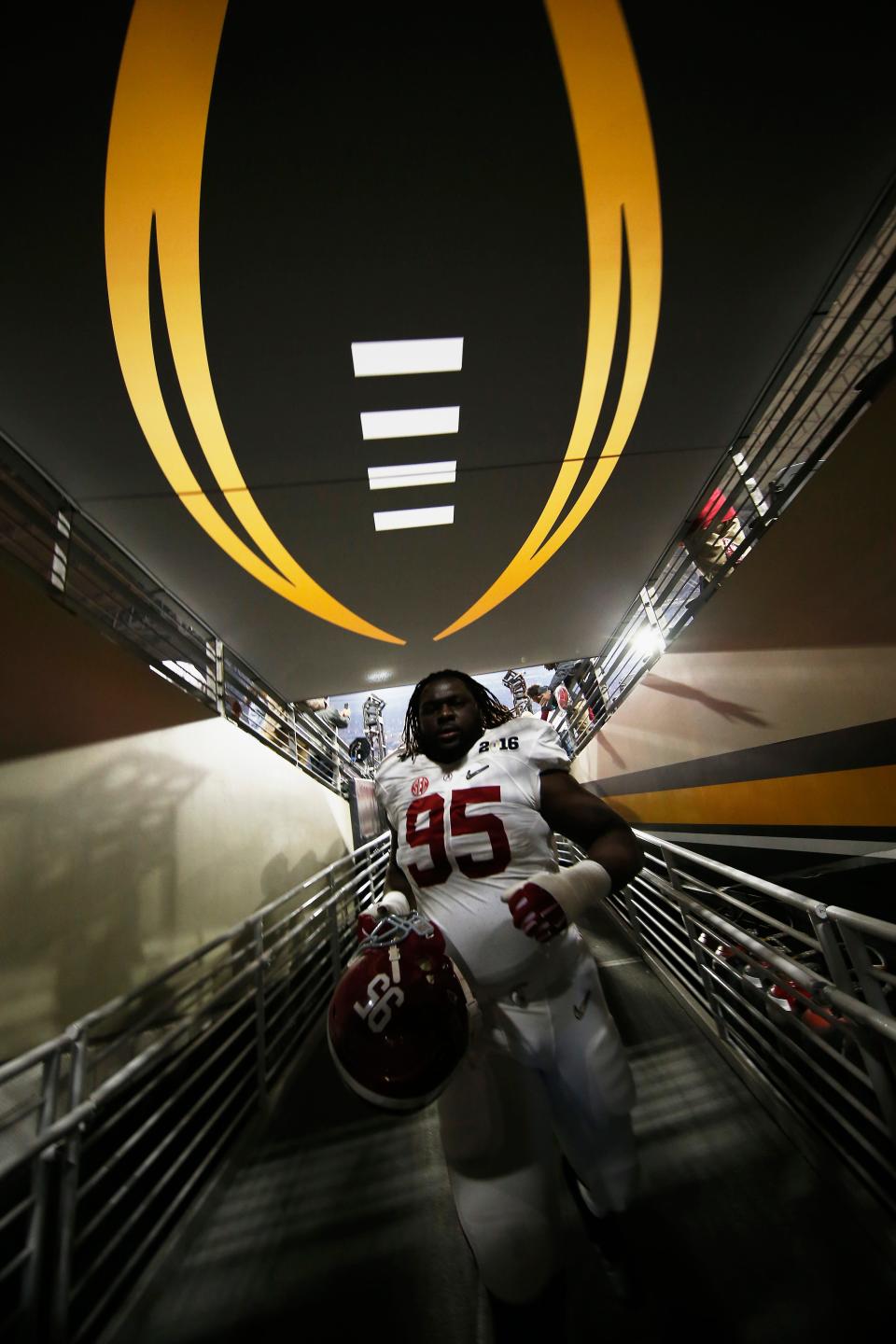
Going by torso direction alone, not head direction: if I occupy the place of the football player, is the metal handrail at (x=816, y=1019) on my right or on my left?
on my left

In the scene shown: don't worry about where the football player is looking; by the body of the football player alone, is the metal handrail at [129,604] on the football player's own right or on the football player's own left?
on the football player's own right

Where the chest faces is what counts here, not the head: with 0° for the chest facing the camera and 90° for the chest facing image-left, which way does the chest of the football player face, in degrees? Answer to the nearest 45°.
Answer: approximately 0°

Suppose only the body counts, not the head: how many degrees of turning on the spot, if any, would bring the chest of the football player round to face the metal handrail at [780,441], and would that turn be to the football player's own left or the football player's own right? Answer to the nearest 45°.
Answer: approximately 135° to the football player's own left

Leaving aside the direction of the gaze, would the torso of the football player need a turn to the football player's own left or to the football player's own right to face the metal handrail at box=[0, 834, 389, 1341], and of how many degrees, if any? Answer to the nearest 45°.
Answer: approximately 90° to the football player's own right
